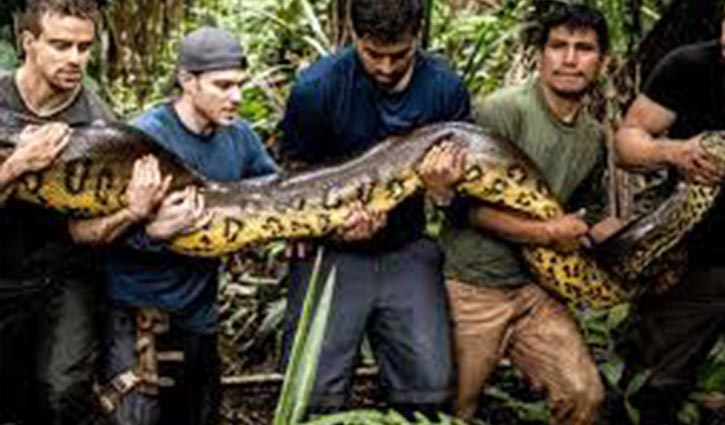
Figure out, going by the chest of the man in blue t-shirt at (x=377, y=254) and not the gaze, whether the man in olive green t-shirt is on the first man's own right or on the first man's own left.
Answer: on the first man's own left

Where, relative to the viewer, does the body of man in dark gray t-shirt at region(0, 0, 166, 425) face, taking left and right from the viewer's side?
facing the viewer and to the right of the viewer

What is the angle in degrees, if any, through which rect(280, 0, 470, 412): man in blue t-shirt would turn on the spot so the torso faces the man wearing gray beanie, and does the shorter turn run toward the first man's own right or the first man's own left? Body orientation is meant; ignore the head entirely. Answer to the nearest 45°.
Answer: approximately 90° to the first man's own right

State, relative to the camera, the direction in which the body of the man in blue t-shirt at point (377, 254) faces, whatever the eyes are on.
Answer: toward the camera

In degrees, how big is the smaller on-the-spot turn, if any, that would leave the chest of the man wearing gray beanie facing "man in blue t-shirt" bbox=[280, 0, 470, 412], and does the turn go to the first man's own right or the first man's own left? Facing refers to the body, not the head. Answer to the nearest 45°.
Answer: approximately 45° to the first man's own left

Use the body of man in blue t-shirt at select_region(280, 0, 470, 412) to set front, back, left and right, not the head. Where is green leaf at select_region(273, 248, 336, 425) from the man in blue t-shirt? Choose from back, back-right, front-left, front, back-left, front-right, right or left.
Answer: front

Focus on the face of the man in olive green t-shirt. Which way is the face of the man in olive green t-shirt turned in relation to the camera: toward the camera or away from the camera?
toward the camera

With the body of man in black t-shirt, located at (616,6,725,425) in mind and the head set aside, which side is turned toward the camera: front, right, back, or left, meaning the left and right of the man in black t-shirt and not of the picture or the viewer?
front

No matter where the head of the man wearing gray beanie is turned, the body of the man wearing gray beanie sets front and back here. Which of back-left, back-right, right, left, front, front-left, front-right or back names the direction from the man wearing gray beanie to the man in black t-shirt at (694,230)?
front-left

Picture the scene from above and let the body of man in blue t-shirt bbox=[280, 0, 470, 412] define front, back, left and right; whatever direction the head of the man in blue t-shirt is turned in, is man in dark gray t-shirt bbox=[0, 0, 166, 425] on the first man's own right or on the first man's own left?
on the first man's own right
